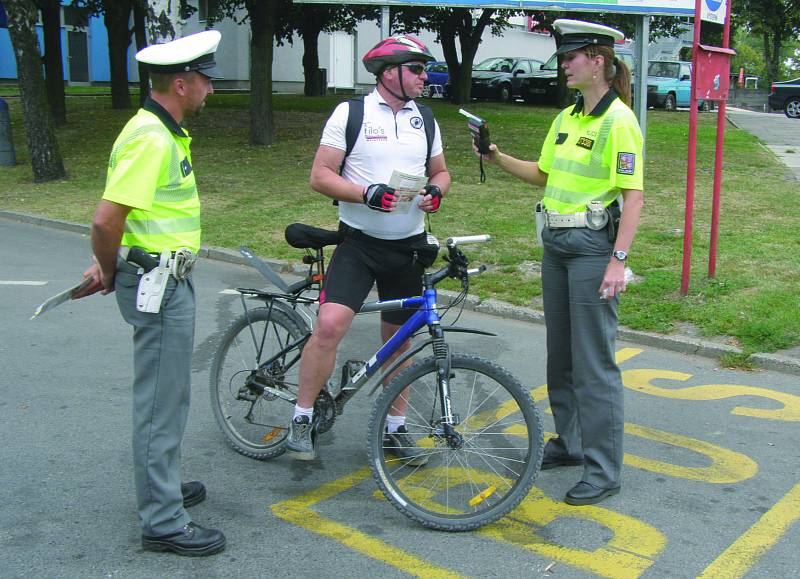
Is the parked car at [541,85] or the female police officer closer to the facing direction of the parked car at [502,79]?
the female police officer

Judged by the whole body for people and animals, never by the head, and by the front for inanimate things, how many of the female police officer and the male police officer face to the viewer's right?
1

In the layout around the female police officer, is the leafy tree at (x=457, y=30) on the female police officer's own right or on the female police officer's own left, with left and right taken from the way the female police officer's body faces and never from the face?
on the female police officer's own right

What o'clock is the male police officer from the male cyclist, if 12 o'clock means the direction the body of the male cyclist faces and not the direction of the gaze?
The male police officer is roughly at 3 o'clock from the male cyclist.

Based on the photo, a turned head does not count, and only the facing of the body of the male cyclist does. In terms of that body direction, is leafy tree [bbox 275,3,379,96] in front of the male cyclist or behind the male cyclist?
behind

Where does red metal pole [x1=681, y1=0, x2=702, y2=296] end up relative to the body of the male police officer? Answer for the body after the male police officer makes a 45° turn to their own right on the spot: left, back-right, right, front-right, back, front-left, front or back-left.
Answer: left

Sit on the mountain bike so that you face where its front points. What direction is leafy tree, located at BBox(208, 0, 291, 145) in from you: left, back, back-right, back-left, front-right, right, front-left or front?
back-left

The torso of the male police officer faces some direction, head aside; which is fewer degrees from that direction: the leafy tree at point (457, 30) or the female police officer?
the female police officer

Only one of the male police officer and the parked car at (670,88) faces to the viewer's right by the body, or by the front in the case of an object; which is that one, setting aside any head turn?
the male police officer

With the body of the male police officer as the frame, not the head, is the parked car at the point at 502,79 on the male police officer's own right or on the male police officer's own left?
on the male police officer's own left

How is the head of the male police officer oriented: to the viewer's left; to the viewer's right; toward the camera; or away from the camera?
to the viewer's right

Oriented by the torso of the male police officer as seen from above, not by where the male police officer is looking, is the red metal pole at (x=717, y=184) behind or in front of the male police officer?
in front

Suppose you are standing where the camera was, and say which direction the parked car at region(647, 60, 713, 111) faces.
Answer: facing the viewer and to the left of the viewer

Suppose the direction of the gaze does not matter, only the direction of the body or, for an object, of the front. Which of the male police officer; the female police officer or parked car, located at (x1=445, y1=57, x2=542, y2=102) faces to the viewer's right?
the male police officer

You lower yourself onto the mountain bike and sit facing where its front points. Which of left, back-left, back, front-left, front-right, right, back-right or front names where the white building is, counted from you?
back-left

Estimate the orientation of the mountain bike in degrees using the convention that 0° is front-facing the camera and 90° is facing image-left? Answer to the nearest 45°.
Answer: approximately 315°

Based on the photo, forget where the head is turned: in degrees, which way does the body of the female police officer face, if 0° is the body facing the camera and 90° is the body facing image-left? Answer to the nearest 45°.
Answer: approximately 45°

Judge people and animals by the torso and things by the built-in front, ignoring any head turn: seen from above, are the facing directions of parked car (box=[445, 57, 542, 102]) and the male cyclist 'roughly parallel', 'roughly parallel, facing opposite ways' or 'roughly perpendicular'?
roughly perpendicular
